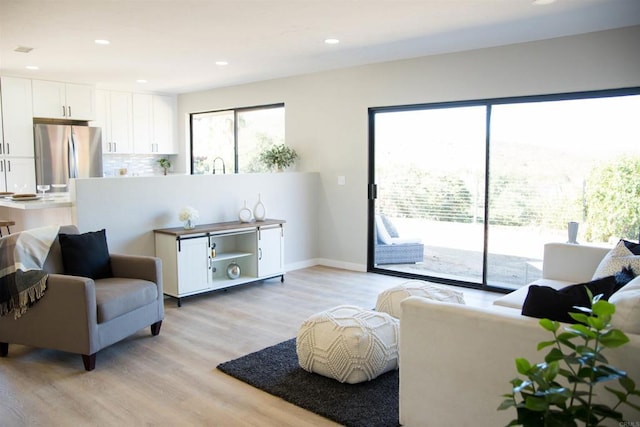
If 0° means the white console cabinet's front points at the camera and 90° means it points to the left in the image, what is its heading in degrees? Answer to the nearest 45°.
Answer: approximately 315°

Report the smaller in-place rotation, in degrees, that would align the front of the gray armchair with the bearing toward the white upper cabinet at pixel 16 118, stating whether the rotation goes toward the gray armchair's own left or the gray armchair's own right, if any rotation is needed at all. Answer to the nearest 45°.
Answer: approximately 135° to the gray armchair's own left

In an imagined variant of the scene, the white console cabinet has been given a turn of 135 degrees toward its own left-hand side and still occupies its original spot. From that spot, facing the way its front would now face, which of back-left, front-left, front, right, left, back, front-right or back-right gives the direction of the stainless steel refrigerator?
front-left

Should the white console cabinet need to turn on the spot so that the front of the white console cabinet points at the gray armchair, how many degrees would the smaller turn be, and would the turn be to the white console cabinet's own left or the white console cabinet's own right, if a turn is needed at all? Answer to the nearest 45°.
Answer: approximately 90° to the white console cabinet's own right

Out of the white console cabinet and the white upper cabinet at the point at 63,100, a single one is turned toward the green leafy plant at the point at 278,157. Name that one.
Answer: the white upper cabinet

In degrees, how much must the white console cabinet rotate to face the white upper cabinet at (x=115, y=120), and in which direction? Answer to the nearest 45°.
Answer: approximately 180°

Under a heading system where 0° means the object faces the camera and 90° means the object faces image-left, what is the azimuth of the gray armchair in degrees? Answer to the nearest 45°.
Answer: approximately 315°

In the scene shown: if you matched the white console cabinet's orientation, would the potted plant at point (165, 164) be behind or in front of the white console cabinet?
behind

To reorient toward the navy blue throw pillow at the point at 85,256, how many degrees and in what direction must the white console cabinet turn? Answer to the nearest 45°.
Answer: approximately 90° to its right

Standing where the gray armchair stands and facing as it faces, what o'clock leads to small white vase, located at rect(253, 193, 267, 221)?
The small white vase is roughly at 9 o'clock from the gray armchair.
